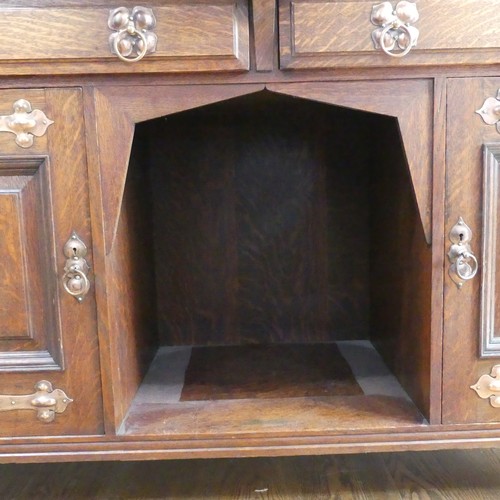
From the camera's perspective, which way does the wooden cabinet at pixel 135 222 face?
toward the camera

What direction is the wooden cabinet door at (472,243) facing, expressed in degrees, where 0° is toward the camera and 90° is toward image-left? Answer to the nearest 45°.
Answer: approximately 0°
